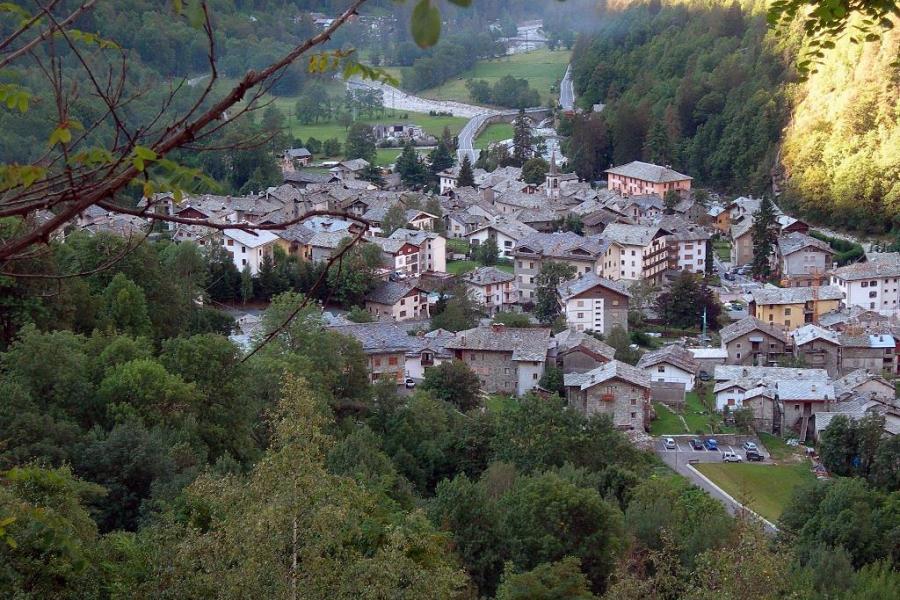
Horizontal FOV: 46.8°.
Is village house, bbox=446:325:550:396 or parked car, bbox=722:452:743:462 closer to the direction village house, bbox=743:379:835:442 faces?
the parked car

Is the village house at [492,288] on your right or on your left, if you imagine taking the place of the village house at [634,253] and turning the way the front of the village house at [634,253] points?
on your right

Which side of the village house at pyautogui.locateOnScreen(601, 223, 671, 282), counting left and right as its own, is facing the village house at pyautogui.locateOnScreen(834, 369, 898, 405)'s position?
front

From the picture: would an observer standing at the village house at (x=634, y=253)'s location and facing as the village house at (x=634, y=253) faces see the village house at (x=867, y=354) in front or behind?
in front

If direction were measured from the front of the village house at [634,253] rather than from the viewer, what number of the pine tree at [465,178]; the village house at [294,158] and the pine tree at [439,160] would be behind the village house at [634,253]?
3

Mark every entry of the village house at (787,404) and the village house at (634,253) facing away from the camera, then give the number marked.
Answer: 0

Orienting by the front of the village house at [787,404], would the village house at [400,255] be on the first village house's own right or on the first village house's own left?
on the first village house's own right

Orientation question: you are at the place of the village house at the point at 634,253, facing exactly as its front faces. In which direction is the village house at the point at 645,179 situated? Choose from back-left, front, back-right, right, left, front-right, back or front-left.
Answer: back-left

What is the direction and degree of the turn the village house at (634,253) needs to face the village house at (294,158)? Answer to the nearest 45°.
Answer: approximately 180°

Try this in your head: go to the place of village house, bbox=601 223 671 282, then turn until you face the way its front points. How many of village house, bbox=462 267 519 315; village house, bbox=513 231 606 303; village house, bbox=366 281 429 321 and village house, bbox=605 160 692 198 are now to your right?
3

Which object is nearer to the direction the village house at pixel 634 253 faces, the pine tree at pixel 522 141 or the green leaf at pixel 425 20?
the green leaf

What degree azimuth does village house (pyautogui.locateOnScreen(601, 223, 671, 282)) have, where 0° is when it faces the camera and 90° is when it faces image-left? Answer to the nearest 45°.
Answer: approximately 315°

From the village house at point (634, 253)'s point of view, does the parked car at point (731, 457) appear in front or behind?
in front

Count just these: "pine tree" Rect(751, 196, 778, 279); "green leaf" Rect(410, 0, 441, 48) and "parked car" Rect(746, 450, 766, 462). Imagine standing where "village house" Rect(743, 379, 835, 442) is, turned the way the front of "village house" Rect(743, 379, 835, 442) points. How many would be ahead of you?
2

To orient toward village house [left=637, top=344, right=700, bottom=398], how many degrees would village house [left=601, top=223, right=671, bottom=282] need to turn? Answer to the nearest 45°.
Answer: approximately 45° to its right

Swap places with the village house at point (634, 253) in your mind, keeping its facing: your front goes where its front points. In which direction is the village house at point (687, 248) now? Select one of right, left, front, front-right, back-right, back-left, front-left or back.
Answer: left

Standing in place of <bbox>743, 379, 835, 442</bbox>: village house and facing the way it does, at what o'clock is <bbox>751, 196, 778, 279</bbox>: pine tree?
The pine tree is roughly at 6 o'clock from the village house.

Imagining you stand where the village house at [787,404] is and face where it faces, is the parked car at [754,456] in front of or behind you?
in front

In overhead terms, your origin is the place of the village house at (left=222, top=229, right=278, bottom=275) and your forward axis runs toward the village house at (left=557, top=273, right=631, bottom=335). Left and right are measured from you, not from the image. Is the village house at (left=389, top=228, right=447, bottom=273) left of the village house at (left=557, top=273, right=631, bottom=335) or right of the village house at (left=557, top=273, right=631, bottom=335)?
left

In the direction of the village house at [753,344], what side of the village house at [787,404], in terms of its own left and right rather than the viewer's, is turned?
back
